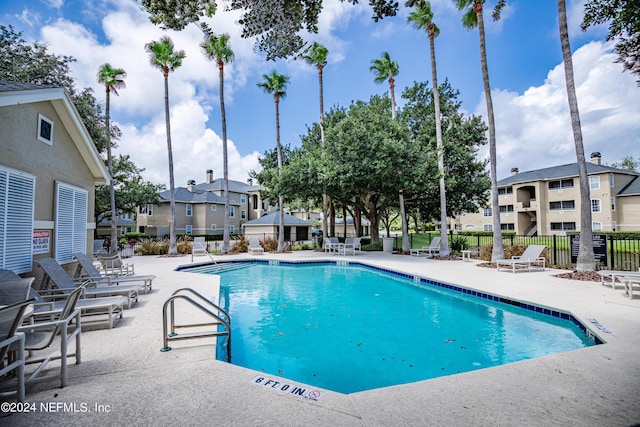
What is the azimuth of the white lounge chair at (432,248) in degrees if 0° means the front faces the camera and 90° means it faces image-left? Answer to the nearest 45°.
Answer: approximately 90°

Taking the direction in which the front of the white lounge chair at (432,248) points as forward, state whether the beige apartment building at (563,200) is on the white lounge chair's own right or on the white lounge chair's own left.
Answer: on the white lounge chair's own right

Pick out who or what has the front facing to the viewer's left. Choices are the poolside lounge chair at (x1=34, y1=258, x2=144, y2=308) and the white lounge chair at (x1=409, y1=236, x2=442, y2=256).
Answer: the white lounge chair

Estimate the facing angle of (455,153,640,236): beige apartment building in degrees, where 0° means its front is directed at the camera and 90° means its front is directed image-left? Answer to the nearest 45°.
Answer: approximately 45°

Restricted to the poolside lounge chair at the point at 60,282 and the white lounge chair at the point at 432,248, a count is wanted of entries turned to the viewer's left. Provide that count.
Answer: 1

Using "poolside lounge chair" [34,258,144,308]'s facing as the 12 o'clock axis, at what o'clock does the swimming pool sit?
The swimming pool is roughly at 1 o'clock from the poolside lounge chair.

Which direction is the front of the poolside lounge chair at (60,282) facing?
to the viewer's right

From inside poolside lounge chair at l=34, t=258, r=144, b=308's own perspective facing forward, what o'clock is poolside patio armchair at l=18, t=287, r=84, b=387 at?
poolside patio armchair at l=18, t=287, r=84, b=387 is roughly at 3 o'clock from poolside lounge chair at l=34, t=258, r=144, b=308.

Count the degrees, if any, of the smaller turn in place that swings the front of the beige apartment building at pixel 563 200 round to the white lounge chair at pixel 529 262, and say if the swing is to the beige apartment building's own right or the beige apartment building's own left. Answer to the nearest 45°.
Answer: approximately 45° to the beige apartment building's own left

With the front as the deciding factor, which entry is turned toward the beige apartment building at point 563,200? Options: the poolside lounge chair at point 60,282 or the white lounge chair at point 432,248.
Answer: the poolside lounge chair

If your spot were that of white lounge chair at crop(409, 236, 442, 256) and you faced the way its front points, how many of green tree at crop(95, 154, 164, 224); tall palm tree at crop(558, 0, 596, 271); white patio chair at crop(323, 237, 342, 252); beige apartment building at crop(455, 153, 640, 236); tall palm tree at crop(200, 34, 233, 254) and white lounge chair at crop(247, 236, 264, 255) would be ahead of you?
4
